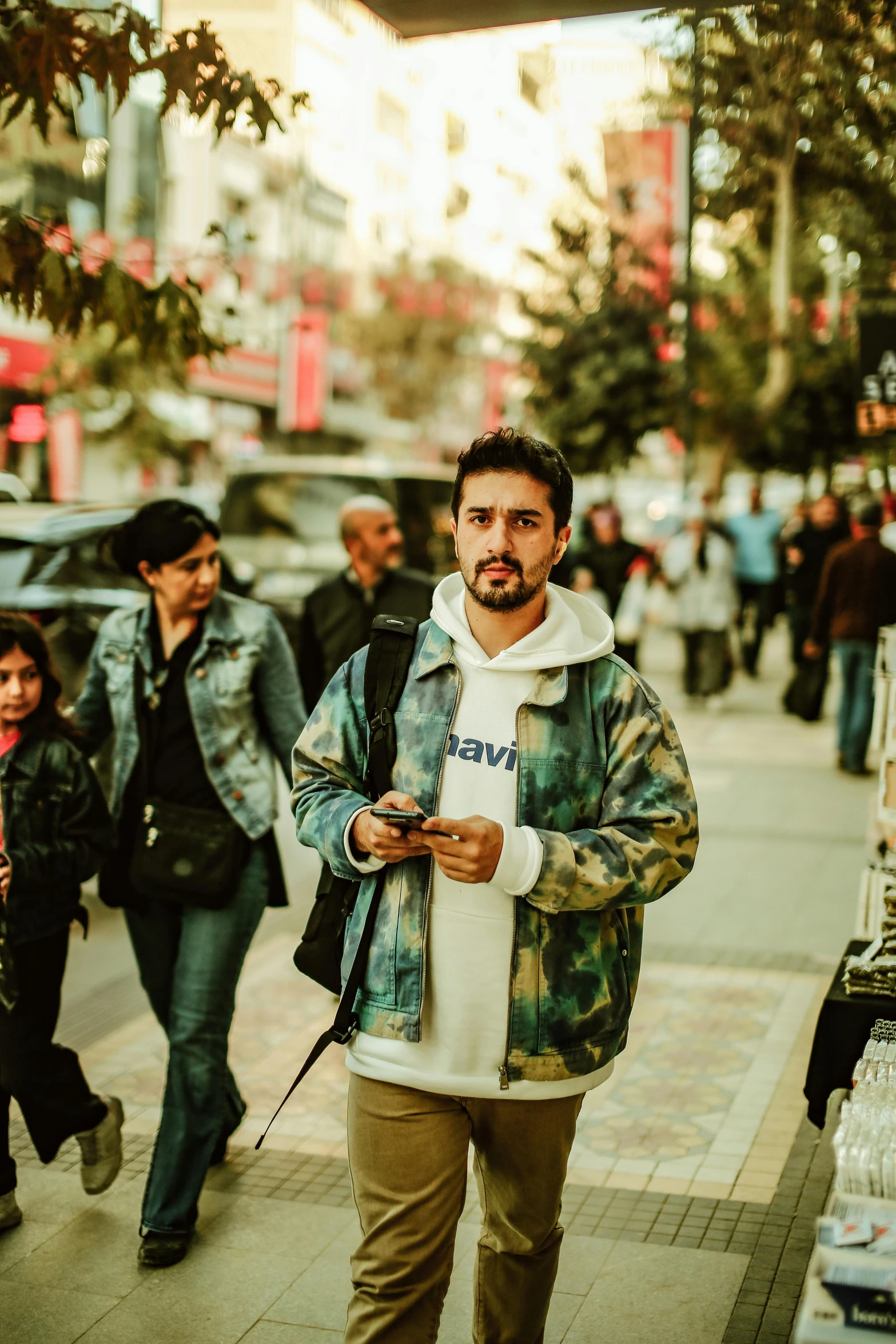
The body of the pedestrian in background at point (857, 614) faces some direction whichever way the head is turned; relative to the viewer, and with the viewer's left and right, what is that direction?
facing away from the viewer

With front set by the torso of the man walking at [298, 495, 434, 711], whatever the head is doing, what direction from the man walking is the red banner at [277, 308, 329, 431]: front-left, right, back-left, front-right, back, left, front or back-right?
back-left

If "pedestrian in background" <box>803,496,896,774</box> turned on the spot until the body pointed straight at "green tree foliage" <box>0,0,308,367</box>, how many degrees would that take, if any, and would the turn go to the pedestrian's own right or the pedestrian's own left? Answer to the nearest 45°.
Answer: approximately 180°

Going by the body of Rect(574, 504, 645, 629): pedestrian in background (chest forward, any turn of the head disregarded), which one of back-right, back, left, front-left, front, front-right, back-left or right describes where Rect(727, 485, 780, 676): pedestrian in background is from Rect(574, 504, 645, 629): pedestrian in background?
back-left

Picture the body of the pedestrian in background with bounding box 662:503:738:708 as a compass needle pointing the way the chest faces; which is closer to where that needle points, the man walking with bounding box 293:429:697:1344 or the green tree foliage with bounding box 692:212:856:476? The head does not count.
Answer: the man walking

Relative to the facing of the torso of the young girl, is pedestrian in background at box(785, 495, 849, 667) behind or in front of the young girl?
behind

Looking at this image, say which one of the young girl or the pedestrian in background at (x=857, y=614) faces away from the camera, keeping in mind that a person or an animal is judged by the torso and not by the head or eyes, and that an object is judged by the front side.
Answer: the pedestrian in background

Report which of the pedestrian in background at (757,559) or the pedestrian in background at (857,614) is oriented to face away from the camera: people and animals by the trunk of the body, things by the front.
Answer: the pedestrian in background at (857,614)

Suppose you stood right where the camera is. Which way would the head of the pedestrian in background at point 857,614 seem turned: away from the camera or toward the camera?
away from the camera

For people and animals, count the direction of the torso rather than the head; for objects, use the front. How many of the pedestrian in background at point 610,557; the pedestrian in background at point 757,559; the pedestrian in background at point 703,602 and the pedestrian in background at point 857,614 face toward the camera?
3

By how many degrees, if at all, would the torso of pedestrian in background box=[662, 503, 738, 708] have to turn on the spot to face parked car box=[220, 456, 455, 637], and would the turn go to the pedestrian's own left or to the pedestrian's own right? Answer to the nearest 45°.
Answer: approximately 90° to the pedestrian's own right
